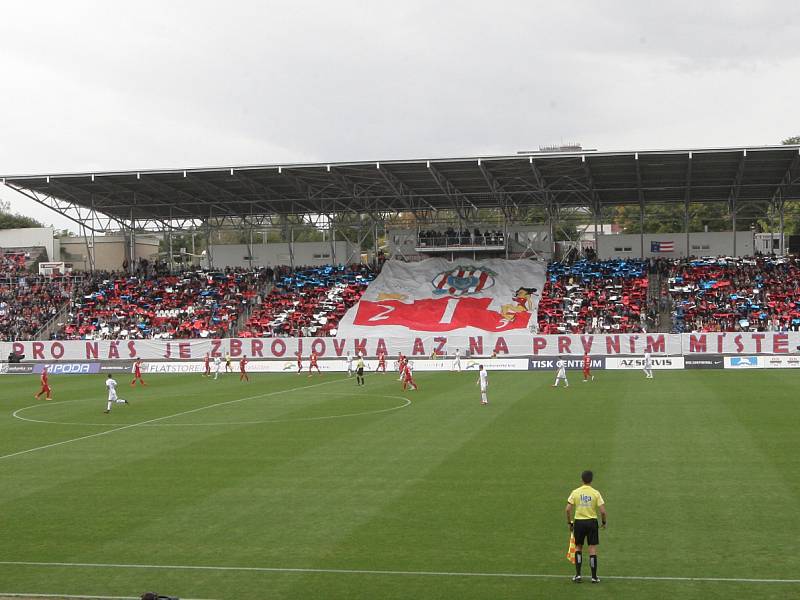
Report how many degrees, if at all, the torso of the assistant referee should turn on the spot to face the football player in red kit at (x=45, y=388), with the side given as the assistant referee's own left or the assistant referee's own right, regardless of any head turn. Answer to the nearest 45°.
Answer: approximately 45° to the assistant referee's own left

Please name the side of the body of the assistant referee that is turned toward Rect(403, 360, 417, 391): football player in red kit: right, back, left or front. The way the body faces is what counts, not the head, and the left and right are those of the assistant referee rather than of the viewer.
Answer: front

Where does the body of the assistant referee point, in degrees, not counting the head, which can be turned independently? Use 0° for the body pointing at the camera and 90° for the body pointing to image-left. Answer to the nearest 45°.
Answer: approximately 180°
